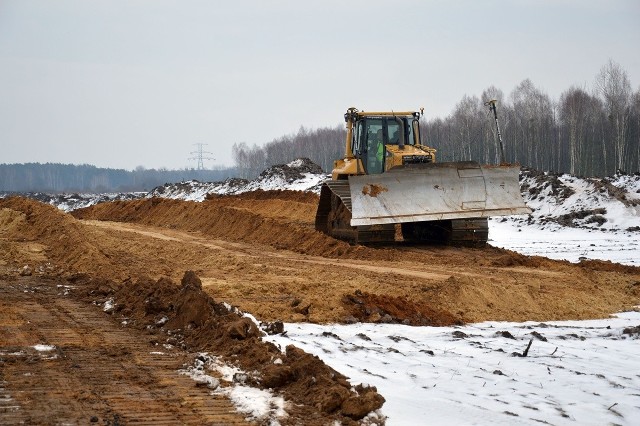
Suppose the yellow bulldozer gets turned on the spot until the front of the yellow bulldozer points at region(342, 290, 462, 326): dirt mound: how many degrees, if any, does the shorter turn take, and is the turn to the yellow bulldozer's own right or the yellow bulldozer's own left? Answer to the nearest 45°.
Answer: approximately 45° to the yellow bulldozer's own right

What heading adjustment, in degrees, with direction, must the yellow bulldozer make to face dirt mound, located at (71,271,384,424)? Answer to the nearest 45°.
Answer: approximately 45° to its right

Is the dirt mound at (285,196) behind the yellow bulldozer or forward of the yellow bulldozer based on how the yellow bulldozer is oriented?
behind

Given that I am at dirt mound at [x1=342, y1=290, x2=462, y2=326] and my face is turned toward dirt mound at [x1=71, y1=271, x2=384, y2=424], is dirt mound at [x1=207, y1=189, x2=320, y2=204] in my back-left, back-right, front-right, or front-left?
back-right

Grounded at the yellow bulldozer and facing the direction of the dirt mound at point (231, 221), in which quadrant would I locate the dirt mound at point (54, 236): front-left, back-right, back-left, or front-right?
front-left

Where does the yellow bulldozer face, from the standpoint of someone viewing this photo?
facing the viewer and to the right of the viewer
